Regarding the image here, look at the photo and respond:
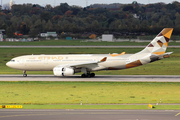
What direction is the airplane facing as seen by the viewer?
to the viewer's left
